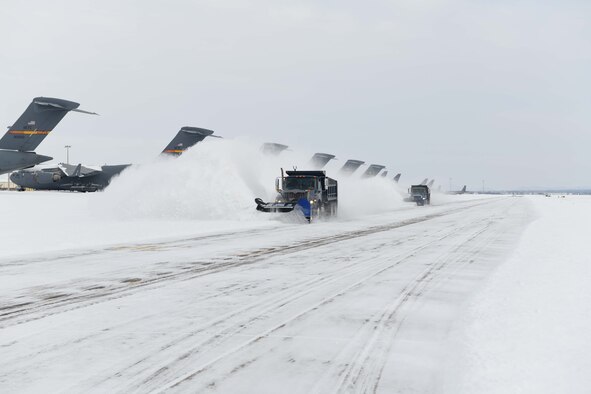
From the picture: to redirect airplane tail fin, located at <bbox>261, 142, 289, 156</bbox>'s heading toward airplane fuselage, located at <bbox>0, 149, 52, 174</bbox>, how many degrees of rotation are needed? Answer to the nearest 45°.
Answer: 0° — it already faces it

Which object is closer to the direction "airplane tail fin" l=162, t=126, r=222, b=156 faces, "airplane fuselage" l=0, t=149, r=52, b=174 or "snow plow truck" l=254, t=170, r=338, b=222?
the airplane fuselage

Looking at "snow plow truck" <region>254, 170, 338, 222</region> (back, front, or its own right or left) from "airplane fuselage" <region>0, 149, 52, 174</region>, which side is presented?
right

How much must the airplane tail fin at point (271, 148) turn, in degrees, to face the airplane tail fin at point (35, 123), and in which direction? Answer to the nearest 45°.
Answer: approximately 90° to its left

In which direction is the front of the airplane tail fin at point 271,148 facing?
to the viewer's left

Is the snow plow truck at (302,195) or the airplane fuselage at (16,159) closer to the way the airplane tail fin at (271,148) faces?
the airplane fuselage

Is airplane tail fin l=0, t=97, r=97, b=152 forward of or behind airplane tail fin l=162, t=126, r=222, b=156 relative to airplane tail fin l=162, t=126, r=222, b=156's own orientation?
forward

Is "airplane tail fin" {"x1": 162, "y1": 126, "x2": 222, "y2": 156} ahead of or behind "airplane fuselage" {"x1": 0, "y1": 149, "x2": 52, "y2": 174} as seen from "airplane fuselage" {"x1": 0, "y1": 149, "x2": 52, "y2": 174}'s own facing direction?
behind

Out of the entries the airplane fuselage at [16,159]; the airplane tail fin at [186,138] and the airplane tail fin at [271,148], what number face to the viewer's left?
3

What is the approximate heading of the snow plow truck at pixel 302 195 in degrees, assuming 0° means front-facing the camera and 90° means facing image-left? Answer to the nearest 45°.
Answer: approximately 45°

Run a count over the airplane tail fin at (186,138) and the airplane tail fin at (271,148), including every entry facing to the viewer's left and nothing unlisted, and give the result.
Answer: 2

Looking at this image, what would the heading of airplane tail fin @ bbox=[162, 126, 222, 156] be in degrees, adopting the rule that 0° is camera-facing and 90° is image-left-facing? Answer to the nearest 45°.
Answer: approximately 90°

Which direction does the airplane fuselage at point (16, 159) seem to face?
to the viewer's left
